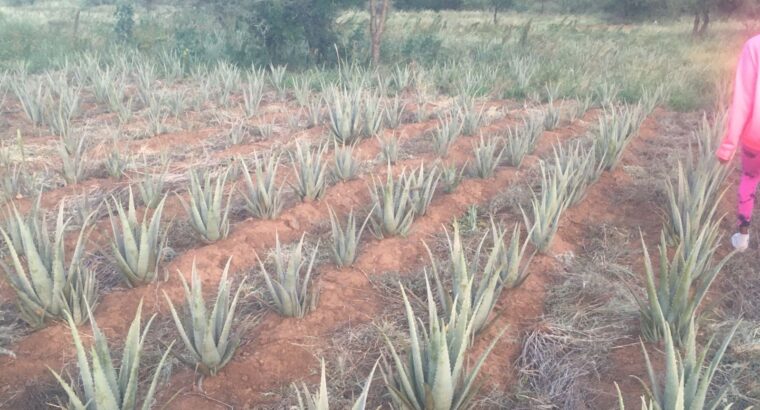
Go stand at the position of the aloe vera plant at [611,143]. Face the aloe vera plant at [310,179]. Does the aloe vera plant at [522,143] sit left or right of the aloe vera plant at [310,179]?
right

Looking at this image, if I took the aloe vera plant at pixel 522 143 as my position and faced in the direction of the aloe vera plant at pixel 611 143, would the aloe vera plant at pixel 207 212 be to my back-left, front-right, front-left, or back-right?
back-right

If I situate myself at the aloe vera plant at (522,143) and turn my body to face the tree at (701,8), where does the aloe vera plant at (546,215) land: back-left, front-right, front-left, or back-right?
back-right
